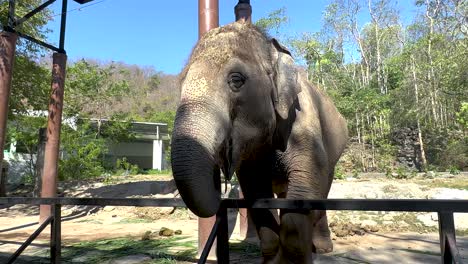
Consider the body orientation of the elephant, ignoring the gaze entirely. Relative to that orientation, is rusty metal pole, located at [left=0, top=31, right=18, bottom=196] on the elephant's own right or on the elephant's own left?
on the elephant's own right

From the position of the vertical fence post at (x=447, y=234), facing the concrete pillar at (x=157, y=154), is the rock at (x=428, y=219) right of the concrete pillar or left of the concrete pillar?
right

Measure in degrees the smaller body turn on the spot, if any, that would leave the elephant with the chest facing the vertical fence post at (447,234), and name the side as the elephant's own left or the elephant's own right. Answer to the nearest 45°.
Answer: approximately 90° to the elephant's own left

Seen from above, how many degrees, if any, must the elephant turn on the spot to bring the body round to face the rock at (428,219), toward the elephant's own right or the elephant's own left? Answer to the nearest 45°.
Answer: approximately 180°

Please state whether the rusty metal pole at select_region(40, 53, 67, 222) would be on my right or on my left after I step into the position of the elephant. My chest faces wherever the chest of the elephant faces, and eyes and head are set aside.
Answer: on my right

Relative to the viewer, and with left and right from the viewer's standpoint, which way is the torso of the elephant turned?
facing the viewer and to the left of the viewer

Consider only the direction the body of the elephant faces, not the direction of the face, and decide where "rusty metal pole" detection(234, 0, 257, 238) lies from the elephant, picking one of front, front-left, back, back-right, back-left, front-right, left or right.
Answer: back-right

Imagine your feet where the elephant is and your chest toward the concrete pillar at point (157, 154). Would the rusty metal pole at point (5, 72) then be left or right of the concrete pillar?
left

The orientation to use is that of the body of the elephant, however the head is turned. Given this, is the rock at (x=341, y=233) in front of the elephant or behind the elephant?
behind

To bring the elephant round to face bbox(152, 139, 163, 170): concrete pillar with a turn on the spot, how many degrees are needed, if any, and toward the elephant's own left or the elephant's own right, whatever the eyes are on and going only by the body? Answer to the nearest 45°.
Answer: approximately 135° to the elephant's own right

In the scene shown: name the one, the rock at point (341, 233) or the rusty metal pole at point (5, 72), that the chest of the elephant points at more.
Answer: the rusty metal pole
